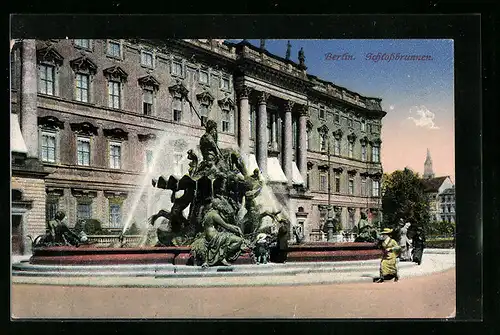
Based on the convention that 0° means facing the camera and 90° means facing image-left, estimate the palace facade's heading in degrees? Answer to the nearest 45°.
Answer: approximately 315°

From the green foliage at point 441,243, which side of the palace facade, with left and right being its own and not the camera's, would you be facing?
front

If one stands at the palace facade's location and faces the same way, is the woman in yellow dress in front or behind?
in front

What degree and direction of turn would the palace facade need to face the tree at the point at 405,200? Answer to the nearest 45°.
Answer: approximately 45° to its left
